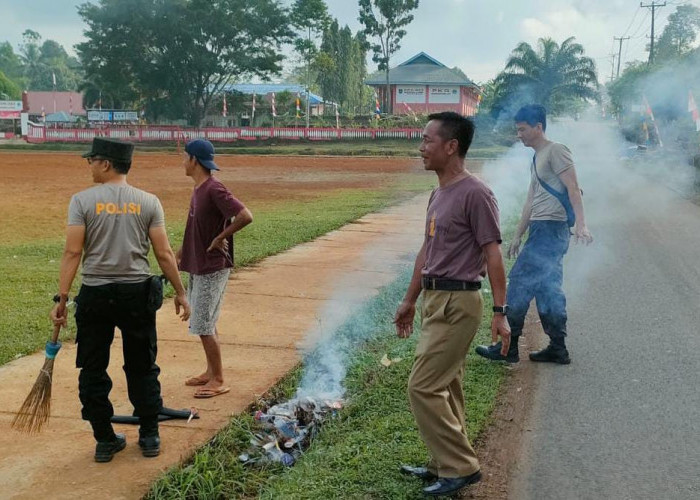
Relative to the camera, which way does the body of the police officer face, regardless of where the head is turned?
away from the camera

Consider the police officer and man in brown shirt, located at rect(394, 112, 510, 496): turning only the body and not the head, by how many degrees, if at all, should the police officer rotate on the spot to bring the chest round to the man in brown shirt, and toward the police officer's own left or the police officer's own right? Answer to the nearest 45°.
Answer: approximately 135° to the police officer's own right

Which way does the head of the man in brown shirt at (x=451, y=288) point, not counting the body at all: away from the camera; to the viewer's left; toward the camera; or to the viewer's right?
to the viewer's left

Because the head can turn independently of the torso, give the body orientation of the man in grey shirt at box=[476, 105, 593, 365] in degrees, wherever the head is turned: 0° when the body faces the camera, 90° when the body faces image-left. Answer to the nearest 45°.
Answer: approximately 90°

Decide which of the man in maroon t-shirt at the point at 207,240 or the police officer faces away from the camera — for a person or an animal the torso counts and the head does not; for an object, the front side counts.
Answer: the police officer

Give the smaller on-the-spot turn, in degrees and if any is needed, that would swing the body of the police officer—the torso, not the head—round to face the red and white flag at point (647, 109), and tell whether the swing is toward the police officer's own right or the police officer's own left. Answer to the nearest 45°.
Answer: approximately 45° to the police officer's own right
